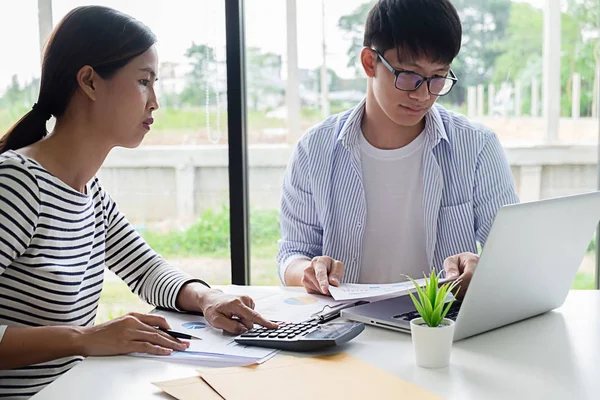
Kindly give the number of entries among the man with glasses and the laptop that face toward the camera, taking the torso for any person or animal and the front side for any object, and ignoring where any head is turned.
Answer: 1

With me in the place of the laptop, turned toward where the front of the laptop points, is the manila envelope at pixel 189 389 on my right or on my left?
on my left

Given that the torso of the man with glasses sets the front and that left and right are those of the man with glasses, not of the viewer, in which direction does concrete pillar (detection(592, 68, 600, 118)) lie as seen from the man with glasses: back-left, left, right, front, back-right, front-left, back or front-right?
back-left

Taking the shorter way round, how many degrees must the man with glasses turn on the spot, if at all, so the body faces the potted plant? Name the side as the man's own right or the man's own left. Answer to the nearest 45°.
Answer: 0° — they already face it

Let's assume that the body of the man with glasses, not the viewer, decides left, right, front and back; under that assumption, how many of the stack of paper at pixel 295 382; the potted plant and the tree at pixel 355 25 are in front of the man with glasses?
2

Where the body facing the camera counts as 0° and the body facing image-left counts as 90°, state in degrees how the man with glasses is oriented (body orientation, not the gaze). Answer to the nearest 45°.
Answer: approximately 0°
